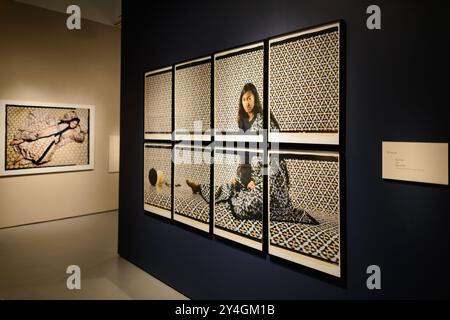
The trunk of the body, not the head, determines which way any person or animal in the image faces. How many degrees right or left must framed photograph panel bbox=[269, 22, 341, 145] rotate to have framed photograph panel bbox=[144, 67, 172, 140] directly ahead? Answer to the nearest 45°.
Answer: approximately 90° to its right

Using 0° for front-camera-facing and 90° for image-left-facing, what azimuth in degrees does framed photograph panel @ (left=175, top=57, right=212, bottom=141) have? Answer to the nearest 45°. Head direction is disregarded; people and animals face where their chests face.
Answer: approximately 45°

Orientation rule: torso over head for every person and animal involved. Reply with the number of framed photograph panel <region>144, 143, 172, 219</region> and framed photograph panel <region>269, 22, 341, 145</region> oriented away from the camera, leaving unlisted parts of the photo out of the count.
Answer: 0

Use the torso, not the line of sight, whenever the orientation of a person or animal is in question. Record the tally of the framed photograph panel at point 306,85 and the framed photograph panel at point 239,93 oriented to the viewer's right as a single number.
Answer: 0

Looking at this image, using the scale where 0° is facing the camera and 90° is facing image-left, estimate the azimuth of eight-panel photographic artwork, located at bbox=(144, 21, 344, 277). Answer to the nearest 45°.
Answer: approximately 45°

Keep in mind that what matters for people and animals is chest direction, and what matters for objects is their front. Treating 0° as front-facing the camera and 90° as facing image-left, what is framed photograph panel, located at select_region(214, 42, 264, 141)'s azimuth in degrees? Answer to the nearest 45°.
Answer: approximately 45°
